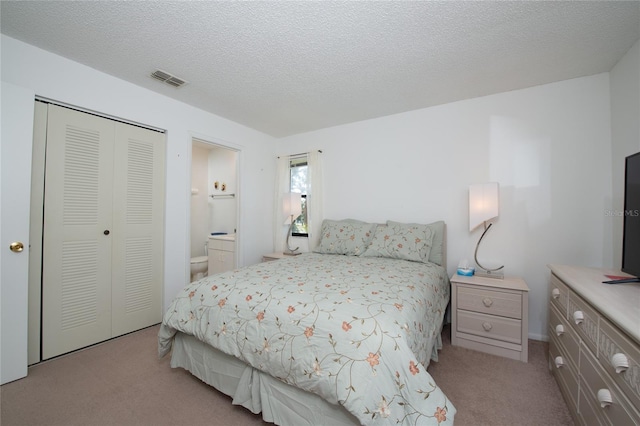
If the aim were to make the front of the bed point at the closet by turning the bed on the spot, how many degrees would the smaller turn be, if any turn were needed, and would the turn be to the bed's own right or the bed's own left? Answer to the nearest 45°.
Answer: approximately 90° to the bed's own right

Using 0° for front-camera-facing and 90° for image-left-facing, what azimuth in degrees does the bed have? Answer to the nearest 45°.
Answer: approximately 45°

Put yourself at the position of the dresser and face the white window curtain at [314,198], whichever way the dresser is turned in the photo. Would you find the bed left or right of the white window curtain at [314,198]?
left

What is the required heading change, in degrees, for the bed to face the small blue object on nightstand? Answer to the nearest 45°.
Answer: approximately 180°

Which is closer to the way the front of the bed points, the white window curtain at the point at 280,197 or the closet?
the closet

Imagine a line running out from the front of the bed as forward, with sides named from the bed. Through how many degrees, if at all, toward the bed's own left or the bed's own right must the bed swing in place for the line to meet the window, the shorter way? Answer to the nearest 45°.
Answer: approximately 135° to the bed's own right

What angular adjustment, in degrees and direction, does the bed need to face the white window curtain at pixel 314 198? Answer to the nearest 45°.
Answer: approximately 135° to its right

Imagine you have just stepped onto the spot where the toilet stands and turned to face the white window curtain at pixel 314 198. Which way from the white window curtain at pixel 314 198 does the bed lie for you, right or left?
right

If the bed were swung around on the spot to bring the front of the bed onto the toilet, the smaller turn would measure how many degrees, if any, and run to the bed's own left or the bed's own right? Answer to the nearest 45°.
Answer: approximately 90° to the bed's own right

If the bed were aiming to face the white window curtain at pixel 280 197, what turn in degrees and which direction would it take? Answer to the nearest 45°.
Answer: approximately 135° to its right
